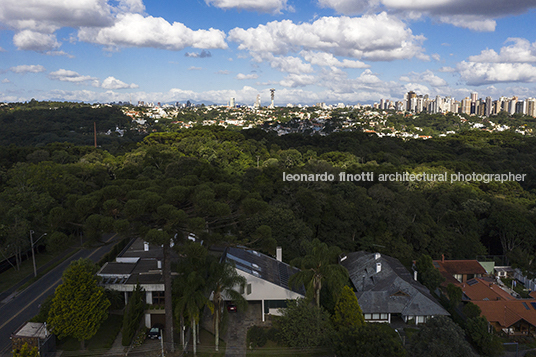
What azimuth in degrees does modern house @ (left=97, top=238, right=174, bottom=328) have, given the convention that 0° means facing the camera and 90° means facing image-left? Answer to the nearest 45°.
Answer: approximately 0°

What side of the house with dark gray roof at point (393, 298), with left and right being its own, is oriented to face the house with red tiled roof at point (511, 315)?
left

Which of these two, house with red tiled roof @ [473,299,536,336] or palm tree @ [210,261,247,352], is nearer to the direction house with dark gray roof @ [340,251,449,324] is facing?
the palm tree

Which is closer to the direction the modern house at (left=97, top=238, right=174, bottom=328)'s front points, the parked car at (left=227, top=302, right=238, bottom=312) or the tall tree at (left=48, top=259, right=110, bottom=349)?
the tall tree

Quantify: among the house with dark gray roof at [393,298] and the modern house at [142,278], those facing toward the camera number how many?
2
